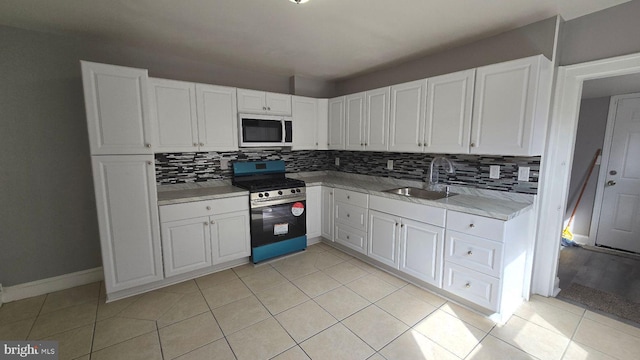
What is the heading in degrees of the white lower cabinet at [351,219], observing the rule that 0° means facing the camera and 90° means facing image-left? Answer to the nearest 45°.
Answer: approximately 45°

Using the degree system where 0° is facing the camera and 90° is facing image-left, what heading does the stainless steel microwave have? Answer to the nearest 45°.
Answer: approximately 315°

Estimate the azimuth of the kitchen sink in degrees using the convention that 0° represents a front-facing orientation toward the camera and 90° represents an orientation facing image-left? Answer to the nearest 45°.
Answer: approximately 45°

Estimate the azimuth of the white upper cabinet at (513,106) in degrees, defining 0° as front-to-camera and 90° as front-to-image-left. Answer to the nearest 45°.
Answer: approximately 45°

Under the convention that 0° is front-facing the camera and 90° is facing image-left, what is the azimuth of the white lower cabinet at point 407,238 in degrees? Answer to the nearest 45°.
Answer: approximately 45°

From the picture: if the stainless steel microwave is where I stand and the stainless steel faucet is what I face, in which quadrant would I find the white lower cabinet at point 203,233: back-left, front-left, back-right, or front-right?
back-right

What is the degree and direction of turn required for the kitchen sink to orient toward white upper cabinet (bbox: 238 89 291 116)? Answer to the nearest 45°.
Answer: approximately 45° to its right
